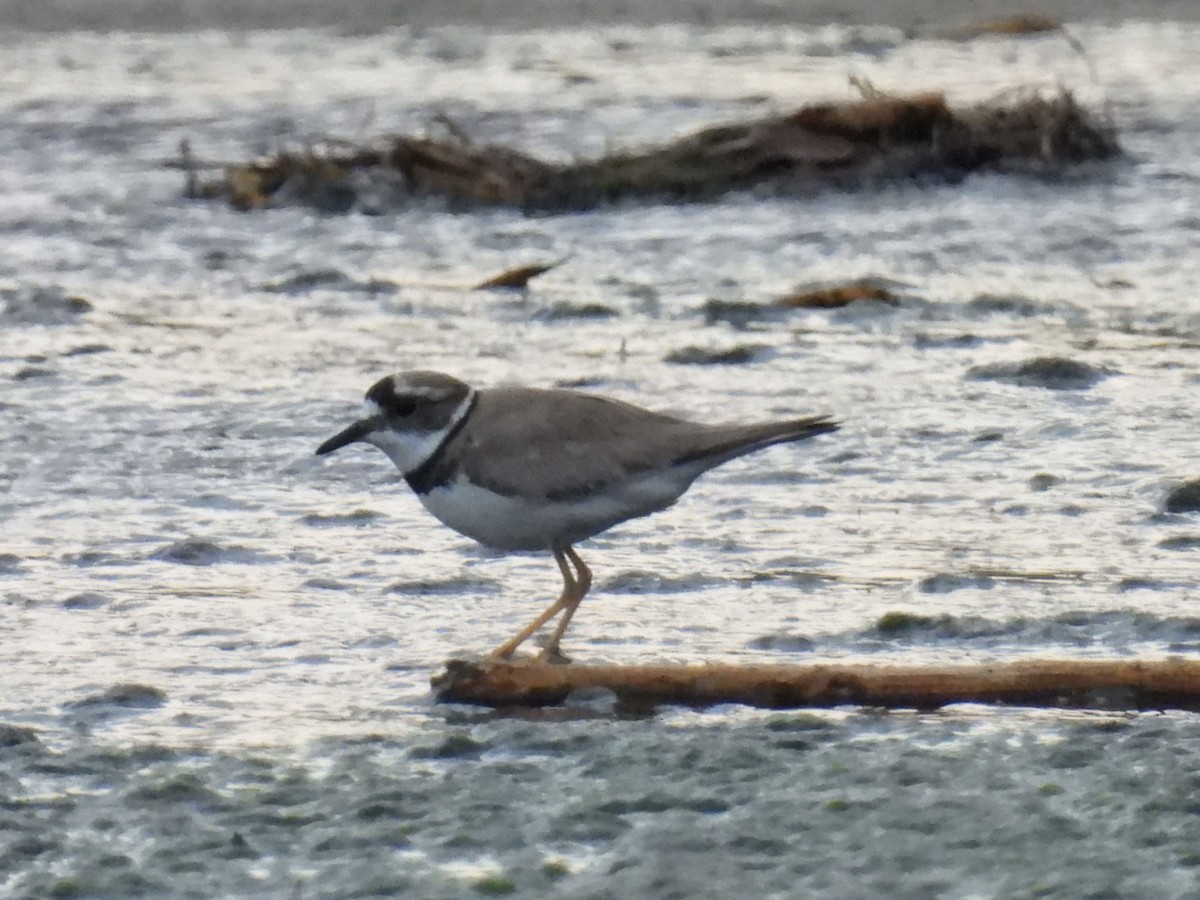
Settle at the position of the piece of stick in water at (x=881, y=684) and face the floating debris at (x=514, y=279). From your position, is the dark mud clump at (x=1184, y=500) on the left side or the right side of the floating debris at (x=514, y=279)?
right

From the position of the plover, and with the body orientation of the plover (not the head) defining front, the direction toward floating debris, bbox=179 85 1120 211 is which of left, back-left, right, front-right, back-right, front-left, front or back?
right

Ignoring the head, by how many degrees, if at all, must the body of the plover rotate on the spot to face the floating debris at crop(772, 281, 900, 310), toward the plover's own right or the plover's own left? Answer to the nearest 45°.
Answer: approximately 90° to the plover's own right

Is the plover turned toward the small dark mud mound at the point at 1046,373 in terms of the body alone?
no

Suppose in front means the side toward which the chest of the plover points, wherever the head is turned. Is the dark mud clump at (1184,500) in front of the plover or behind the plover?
behind

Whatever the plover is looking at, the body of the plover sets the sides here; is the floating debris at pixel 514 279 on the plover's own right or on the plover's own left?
on the plover's own right

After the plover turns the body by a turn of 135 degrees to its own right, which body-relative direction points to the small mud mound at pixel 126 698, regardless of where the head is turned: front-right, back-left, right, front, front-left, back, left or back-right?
back

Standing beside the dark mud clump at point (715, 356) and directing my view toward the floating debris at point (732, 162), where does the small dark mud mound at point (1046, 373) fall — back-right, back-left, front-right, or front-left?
back-right

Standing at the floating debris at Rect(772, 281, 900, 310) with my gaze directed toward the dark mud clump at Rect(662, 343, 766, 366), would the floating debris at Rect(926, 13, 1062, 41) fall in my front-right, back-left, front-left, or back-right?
back-right

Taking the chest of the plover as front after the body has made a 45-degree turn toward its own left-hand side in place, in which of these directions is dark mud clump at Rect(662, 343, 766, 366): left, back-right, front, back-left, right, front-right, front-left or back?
back-right

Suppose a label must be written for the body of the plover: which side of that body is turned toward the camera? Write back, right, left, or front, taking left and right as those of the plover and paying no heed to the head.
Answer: left

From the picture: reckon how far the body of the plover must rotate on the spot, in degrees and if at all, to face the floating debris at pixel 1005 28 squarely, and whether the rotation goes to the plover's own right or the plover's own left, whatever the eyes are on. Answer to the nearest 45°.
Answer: approximately 90° to the plover's own right

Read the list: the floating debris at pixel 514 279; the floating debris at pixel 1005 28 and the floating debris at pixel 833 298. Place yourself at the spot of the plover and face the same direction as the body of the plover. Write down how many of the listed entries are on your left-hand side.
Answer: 0

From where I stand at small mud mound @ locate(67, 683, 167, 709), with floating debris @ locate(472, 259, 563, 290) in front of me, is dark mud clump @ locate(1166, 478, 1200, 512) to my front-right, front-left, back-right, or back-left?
front-right
